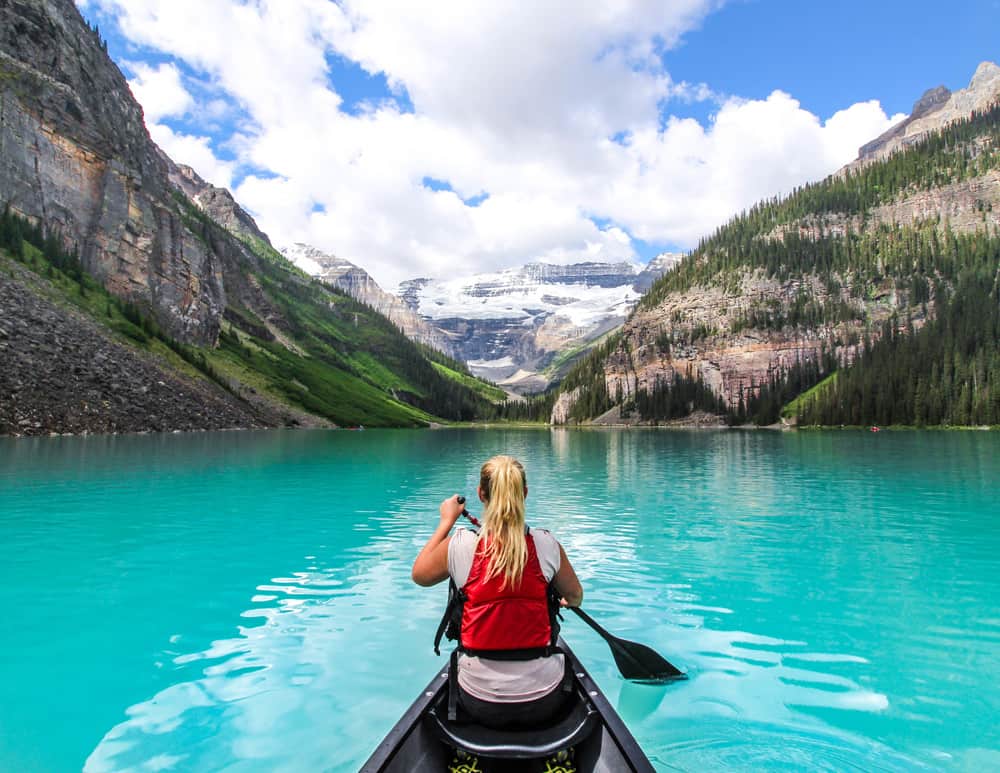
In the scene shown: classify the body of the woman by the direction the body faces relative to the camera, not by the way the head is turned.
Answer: away from the camera

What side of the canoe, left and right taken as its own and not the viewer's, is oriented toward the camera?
back
